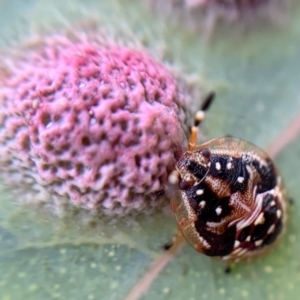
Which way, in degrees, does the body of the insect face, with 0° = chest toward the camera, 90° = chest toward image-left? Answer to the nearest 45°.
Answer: approximately 135°
